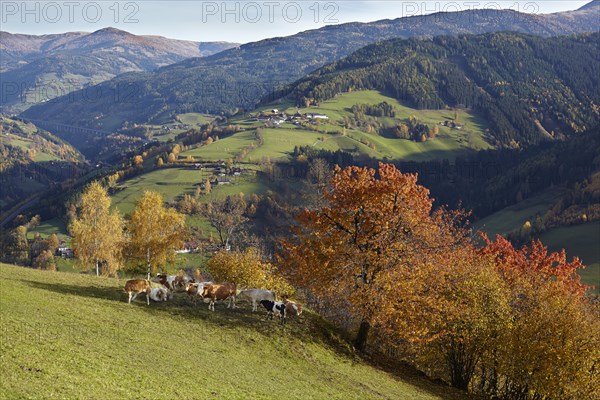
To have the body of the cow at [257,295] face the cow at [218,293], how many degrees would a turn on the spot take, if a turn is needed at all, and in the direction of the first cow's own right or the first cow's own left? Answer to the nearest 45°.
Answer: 0° — it already faces it

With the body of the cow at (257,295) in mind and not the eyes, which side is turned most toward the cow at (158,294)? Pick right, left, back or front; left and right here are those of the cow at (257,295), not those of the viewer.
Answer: front

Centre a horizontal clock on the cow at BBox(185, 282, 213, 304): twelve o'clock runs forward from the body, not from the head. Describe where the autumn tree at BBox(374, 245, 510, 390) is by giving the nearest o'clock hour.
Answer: The autumn tree is roughly at 8 o'clock from the cow.

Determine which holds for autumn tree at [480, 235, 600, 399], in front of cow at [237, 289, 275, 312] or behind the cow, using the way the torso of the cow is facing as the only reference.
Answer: behind

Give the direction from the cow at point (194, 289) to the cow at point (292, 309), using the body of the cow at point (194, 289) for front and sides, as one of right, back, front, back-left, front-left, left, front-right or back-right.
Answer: back-left
